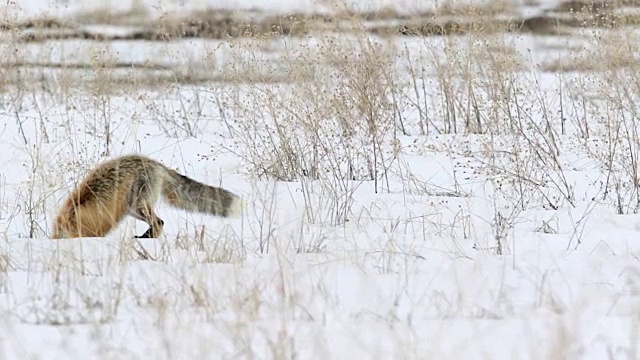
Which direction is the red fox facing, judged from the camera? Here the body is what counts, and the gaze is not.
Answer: to the viewer's left
